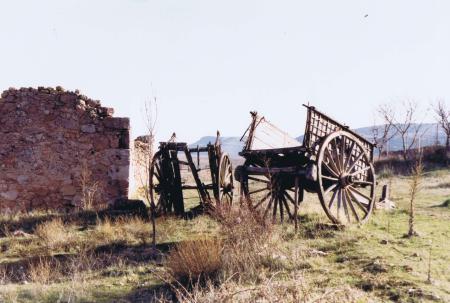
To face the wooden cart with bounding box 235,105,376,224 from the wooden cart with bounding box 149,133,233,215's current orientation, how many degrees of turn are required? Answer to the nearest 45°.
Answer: approximately 45° to its left

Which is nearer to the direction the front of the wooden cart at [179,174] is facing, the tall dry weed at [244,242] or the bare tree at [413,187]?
the tall dry weed
